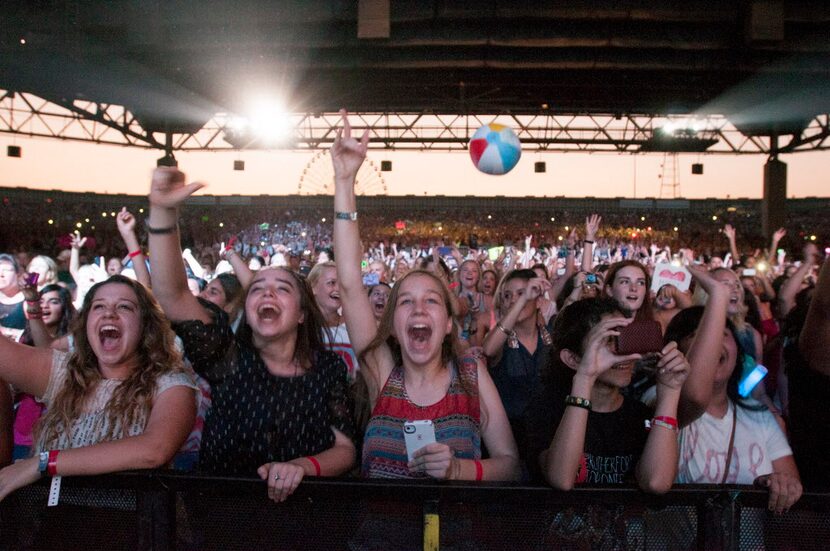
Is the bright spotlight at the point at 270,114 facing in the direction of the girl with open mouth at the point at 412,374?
yes

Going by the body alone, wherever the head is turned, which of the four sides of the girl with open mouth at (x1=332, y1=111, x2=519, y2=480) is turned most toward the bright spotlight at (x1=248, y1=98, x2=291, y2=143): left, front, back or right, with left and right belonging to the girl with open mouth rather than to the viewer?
back

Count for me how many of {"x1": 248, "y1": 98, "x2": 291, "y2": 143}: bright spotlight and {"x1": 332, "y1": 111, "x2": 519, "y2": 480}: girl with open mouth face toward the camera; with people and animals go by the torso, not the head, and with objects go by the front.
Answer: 2

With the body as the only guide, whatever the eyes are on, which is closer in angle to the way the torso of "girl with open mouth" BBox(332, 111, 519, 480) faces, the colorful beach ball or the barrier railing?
the barrier railing

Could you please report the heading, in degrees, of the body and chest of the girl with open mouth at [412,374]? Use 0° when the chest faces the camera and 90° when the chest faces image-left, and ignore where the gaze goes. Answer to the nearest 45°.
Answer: approximately 0°

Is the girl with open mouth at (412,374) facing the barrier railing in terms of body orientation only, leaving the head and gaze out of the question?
yes
